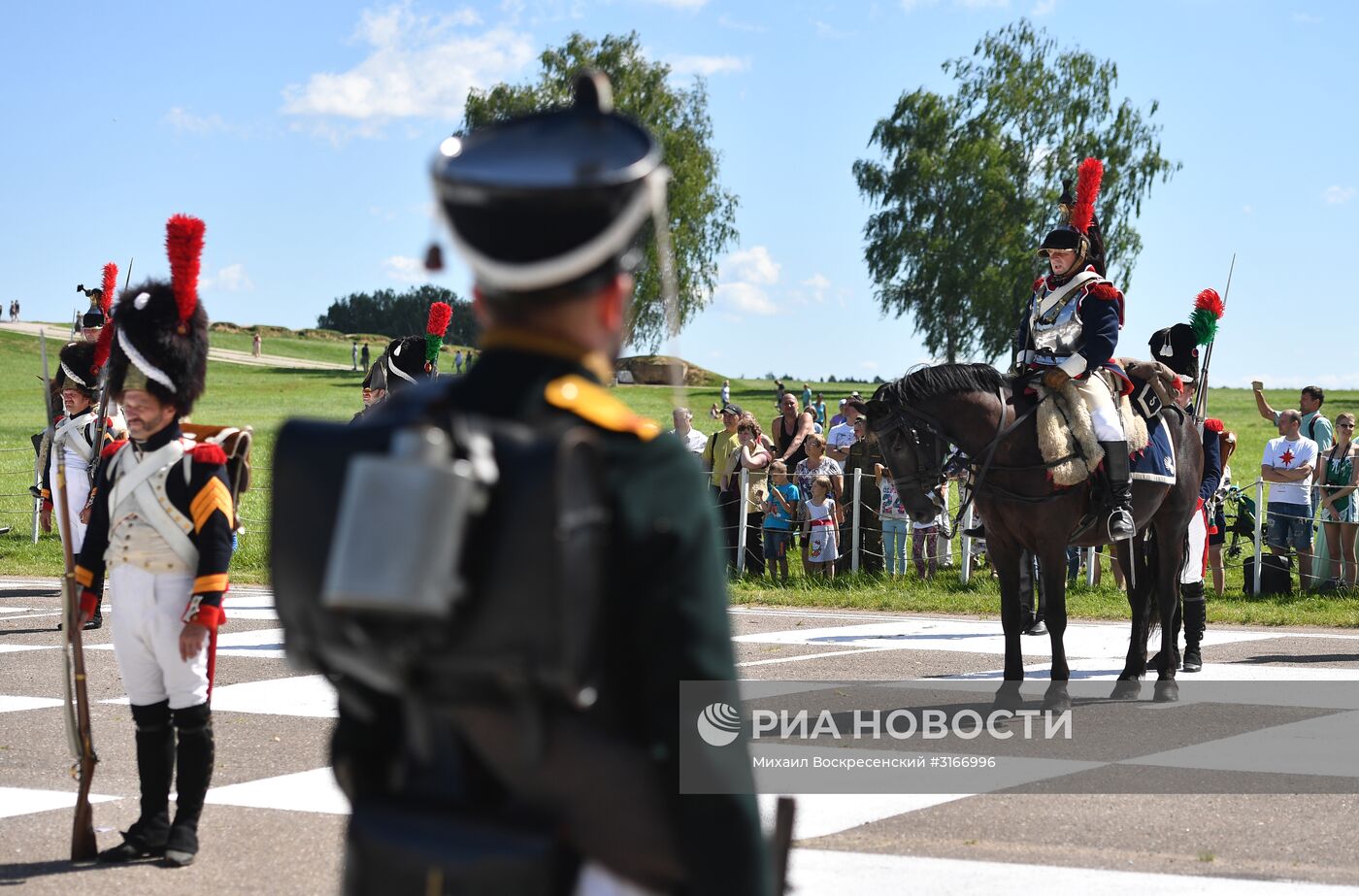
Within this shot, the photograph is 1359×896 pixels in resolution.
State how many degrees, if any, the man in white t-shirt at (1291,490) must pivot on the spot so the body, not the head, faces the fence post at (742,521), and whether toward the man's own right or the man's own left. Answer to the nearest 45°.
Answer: approximately 90° to the man's own right

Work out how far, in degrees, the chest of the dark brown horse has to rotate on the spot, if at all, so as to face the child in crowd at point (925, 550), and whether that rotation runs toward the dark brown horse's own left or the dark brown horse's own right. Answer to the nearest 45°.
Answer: approximately 135° to the dark brown horse's own right

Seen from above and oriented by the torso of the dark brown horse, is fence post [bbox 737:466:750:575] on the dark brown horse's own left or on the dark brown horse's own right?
on the dark brown horse's own right

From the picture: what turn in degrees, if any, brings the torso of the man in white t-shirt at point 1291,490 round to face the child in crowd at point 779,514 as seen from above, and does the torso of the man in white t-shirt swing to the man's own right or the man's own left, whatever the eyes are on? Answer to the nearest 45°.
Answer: approximately 90° to the man's own right

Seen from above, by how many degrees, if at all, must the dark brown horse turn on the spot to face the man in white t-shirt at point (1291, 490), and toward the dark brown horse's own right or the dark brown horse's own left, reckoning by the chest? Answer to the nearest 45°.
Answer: approximately 135° to the dark brown horse's own right

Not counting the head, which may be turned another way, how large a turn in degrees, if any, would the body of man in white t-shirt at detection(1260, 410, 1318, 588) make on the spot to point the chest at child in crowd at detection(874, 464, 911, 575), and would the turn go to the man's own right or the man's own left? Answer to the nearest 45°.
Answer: approximately 90° to the man's own right

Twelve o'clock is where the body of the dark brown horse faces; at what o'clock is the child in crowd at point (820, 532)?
The child in crowd is roughly at 4 o'clock from the dark brown horse.

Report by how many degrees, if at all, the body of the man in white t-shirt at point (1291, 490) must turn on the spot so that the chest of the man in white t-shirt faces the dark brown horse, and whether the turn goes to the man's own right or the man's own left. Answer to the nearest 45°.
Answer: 0° — they already face it

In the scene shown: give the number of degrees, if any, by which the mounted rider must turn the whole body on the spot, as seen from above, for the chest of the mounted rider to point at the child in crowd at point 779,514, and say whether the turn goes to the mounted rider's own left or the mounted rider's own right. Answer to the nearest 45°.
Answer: approximately 90° to the mounted rider's own right

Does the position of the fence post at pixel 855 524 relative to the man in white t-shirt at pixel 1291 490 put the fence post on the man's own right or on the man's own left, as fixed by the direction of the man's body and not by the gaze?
on the man's own right

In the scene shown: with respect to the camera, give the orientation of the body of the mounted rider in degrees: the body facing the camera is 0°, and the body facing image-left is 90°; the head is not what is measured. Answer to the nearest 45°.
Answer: approximately 45°
